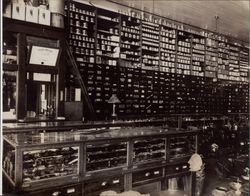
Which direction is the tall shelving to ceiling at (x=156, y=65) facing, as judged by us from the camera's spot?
facing the viewer and to the right of the viewer

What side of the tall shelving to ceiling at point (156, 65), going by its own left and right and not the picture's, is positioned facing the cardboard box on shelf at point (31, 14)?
right

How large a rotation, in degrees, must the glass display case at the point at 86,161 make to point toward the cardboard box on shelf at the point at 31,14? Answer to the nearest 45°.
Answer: approximately 180°

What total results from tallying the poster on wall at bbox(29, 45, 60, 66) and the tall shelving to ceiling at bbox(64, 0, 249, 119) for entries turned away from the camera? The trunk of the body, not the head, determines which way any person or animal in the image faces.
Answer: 0

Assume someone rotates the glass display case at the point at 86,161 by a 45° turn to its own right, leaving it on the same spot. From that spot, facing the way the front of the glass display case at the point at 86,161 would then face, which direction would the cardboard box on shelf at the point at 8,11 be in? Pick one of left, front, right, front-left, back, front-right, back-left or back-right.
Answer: back-right

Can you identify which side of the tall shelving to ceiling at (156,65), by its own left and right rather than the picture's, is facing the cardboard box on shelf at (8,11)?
right

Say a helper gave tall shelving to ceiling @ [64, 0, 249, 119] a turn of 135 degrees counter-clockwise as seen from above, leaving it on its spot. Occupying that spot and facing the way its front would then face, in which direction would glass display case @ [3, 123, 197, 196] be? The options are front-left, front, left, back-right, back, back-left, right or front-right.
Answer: back

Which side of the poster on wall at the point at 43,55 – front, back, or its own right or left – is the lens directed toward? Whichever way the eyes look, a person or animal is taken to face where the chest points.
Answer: front

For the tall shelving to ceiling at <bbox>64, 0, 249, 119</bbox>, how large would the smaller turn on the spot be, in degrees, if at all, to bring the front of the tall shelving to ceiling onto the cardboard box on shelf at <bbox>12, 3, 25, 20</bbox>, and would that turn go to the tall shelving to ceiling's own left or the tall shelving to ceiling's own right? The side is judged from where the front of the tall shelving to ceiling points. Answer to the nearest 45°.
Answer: approximately 90° to the tall shelving to ceiling's own right

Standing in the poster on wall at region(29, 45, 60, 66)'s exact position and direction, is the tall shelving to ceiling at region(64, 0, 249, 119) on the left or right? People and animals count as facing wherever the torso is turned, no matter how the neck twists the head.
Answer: on its left
